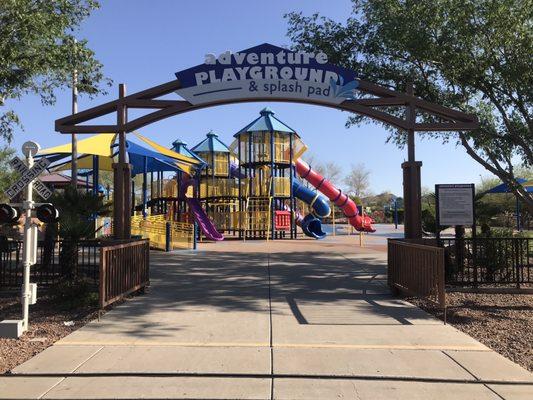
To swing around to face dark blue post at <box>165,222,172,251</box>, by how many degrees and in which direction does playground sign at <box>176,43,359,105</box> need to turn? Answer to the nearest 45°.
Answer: approximately 180°

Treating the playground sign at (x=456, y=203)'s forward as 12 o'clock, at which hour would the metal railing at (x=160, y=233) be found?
The metal railing is roughly at 4 o'clock from the playground sign.

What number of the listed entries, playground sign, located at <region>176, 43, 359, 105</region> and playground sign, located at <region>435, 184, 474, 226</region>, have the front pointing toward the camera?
2

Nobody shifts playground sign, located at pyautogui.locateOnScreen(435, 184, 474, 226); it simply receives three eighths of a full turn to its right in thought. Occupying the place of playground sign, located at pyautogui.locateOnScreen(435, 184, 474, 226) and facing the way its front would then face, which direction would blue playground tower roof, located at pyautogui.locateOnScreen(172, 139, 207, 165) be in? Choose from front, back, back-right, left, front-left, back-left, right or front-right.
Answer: front

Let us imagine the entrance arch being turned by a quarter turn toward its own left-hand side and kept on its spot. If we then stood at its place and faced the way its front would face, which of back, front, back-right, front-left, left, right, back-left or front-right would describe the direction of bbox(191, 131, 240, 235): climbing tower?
left

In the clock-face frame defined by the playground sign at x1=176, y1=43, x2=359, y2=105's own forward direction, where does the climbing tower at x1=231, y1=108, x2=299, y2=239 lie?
The climbing tower is roughly at 6 o'clock from the playground sign.

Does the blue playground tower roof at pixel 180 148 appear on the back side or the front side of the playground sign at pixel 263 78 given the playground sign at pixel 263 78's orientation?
on the back side

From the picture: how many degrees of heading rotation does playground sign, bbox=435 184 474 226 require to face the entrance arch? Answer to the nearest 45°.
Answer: approximately 90° to its right

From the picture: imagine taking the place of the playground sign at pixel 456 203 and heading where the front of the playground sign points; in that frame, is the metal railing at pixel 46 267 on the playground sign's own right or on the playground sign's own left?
on the playground sign's own right

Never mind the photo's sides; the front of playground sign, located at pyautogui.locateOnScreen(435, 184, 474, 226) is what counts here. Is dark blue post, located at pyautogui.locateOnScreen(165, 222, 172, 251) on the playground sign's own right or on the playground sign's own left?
on the playground sign's own right

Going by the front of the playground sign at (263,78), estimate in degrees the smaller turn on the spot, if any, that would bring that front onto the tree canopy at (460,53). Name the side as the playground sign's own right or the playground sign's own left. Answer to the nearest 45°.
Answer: approximately 135° to the playground sign's own left

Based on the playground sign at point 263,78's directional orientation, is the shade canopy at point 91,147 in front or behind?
behind

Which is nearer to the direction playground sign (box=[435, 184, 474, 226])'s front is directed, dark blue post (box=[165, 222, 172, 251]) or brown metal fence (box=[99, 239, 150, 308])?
the brown metal fence
